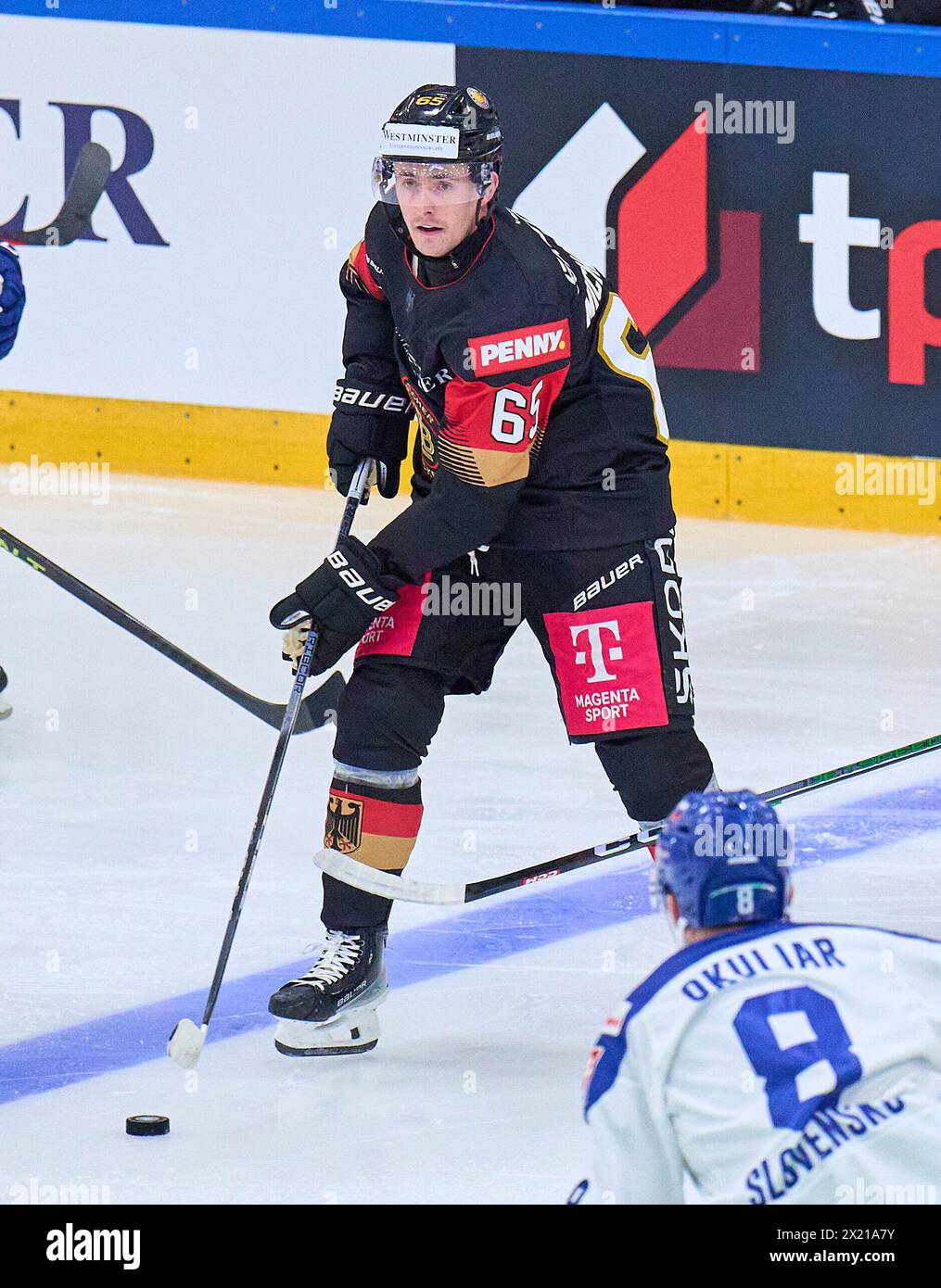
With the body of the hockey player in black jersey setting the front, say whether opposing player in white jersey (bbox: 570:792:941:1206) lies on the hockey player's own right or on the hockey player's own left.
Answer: on the hockey player's own left

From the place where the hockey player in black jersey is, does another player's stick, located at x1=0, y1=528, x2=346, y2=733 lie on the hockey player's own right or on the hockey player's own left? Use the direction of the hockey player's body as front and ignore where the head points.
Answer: on the hockey player's own right

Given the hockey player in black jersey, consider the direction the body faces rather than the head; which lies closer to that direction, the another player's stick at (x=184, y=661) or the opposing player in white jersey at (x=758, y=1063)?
the opposing player in white jersey

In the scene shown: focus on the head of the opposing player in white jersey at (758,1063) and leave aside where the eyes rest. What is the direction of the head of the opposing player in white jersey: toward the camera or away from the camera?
away from the camera

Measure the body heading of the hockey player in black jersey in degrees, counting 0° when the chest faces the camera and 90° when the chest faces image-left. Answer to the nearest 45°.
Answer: approximately 45°
